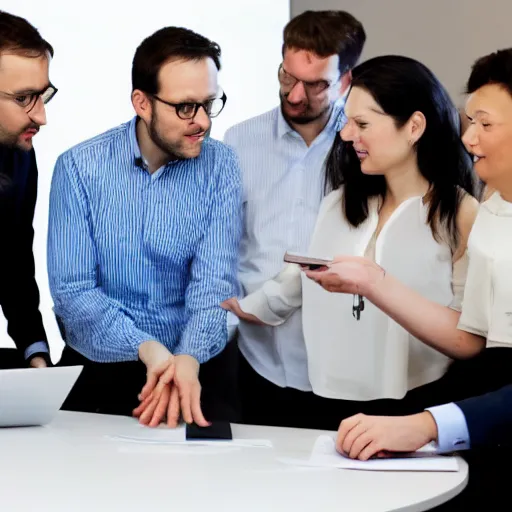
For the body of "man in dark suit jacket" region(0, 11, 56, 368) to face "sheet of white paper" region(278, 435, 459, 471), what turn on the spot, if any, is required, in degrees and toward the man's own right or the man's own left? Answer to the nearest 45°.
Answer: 0° — they already face it

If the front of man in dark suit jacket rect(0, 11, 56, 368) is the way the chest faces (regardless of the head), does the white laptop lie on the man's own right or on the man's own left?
on the man's own right

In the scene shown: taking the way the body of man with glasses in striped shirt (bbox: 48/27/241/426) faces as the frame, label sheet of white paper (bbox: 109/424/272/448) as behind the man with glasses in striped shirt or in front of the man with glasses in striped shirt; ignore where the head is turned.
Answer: in front

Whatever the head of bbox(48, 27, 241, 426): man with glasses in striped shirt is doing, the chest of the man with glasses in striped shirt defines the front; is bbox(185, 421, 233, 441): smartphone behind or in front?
in front

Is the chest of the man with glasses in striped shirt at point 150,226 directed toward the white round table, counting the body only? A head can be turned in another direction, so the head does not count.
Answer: yes

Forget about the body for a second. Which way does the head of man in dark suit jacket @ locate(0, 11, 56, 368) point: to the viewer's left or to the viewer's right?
to the viewer's right

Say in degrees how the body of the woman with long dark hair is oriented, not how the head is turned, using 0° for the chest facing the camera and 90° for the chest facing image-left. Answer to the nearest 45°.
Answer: approximately 45°

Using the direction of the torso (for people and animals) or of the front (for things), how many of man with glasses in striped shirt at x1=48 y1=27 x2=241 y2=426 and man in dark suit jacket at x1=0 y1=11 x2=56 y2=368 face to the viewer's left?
0

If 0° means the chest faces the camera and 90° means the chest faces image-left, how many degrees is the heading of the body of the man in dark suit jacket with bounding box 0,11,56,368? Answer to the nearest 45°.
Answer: approximately 315°

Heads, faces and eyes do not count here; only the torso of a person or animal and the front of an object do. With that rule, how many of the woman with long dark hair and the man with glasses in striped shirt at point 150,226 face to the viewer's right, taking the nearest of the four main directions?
0

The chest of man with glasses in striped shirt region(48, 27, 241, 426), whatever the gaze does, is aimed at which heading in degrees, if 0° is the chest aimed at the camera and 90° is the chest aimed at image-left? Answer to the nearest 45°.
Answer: approximately 0°

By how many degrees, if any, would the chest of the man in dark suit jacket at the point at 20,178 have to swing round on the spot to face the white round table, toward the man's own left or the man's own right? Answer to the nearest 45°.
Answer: approximately 45° to the man's own right
